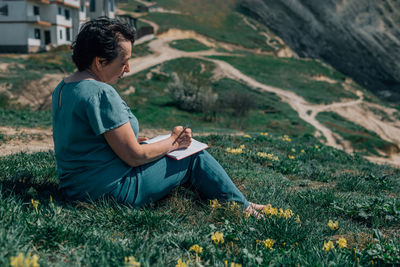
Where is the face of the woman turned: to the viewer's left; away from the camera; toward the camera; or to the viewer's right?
to the viewer's right

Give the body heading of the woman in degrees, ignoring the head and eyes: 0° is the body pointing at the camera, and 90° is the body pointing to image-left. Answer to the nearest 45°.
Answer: approximately 270°

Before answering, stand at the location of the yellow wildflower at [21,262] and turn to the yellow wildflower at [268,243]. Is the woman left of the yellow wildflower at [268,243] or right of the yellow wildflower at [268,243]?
left
